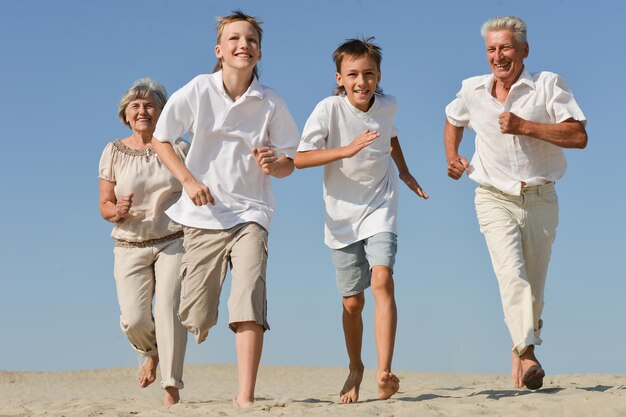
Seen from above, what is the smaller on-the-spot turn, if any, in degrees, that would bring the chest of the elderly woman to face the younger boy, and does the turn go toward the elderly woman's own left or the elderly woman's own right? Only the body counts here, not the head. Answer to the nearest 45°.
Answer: approximately 45° to the elderly woman's own left

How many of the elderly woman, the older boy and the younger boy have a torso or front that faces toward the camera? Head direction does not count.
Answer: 3

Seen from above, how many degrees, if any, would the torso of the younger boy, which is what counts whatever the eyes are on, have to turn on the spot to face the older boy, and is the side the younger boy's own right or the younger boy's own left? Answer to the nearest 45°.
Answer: approximately 45° to the younger boy's own right

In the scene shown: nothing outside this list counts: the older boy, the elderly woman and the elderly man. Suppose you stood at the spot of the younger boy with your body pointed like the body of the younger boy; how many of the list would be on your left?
1

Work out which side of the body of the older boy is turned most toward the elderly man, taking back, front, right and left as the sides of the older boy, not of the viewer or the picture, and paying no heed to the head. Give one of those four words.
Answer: left

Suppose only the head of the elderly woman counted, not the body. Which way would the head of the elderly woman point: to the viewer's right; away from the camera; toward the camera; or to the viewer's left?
toward the camera

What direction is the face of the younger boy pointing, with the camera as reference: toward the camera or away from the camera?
toward the camera

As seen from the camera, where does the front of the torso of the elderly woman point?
toward the camera

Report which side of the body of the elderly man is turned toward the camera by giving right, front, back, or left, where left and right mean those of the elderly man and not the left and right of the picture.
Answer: front

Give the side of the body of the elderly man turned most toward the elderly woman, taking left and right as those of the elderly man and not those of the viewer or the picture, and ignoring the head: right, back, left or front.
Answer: right

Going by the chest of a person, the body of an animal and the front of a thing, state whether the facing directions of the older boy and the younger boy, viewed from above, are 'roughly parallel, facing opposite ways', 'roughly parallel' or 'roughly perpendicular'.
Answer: roughly parallel

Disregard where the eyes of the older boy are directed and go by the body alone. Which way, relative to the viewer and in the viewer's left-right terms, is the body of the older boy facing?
facing the viewer

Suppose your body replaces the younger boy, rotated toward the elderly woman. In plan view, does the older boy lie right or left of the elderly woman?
left

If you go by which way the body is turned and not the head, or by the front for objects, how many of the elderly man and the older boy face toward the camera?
2
